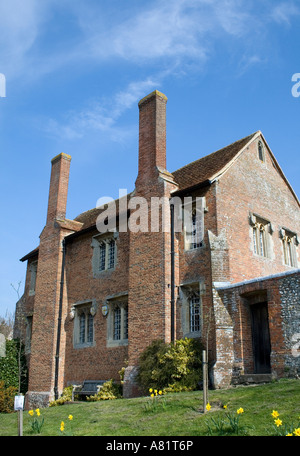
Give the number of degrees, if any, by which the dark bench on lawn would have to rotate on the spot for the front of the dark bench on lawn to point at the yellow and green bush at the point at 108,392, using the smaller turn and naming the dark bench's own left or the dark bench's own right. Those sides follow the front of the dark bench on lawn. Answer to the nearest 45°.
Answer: approximately 45° to the dark bench's own left

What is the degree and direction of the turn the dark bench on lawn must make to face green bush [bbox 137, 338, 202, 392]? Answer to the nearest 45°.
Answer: approximately 90° to its left

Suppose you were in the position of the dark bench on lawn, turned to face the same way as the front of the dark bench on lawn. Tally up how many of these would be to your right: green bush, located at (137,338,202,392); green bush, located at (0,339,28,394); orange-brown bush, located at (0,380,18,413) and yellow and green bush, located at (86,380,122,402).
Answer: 2

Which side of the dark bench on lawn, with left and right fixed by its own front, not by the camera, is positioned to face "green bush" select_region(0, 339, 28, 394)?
right

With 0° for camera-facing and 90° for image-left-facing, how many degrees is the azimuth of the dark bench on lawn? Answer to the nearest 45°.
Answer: approximately 45°
